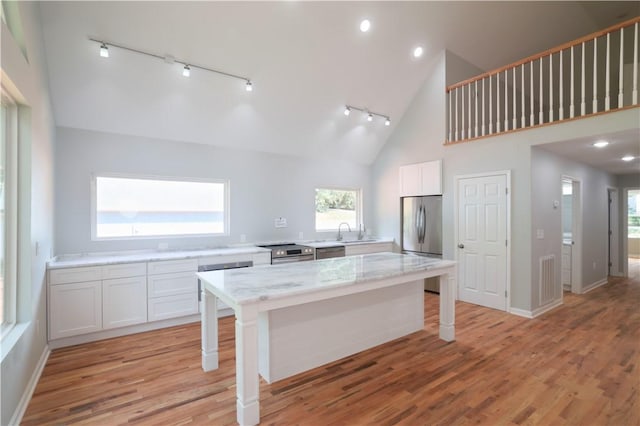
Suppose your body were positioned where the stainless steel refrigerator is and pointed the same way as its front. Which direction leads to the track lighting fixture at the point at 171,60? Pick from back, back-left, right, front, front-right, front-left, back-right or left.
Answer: front

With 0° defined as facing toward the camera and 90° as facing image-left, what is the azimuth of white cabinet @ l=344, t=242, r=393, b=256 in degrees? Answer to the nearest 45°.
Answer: approximately 315°

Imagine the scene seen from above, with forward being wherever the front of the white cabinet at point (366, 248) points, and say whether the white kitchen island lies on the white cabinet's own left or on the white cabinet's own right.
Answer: on the white cabinet's own right

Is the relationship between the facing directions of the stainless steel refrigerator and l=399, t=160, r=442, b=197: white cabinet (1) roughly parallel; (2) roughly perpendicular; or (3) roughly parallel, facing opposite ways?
roughly parallel

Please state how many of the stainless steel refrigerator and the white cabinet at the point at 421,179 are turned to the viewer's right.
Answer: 0

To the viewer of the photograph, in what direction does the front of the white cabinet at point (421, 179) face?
facing the viewer and to the left of the viewer

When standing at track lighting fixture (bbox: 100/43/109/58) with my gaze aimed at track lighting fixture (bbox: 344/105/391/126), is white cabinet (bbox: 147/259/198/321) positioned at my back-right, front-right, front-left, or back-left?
front-left

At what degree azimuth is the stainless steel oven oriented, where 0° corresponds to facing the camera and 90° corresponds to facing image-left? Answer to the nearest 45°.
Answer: approximately 315°

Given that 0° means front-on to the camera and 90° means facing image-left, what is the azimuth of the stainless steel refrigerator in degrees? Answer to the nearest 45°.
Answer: approximately 45°

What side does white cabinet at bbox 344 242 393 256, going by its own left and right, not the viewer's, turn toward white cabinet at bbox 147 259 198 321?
right

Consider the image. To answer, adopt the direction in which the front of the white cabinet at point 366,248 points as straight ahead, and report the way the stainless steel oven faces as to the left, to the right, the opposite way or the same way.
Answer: the same way

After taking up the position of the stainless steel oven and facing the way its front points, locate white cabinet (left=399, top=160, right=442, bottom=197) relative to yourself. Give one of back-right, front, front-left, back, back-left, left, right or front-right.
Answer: front-left
